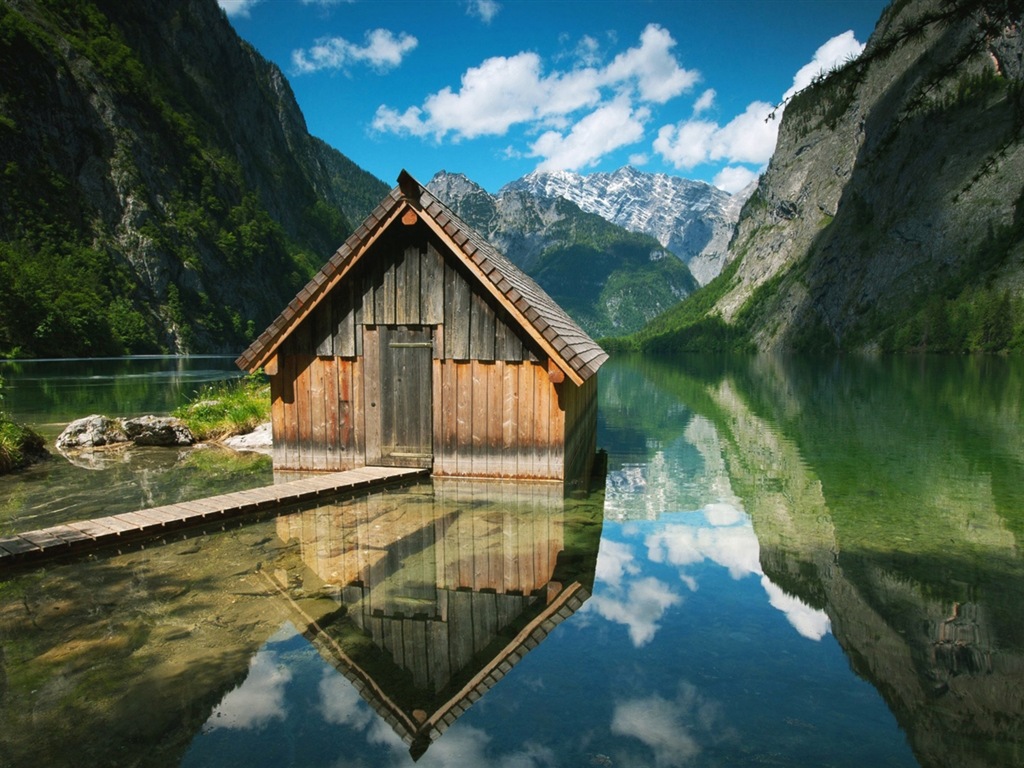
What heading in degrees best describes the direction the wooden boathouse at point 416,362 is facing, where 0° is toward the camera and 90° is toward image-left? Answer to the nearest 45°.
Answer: approximately 0°

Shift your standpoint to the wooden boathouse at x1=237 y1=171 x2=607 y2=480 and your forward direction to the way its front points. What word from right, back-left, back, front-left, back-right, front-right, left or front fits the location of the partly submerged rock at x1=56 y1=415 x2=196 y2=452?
back-right

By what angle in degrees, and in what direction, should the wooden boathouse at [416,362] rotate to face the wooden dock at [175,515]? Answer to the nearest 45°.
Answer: approximately 45° to its right

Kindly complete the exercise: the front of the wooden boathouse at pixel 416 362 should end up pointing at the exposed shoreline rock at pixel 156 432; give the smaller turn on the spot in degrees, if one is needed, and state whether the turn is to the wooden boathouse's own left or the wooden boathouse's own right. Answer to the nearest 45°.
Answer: approximately 135° to the wooden boathouse's own right

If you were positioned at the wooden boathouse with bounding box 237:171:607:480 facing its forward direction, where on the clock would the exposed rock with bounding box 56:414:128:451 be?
The exposed rock is roughly at 4 o'clock from the wooden boathouse.

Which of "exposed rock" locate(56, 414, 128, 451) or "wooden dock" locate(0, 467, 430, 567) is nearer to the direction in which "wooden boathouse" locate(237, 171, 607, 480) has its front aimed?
the wooden dock

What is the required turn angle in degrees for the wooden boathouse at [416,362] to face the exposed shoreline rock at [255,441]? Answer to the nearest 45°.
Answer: approximately 135° to its right
